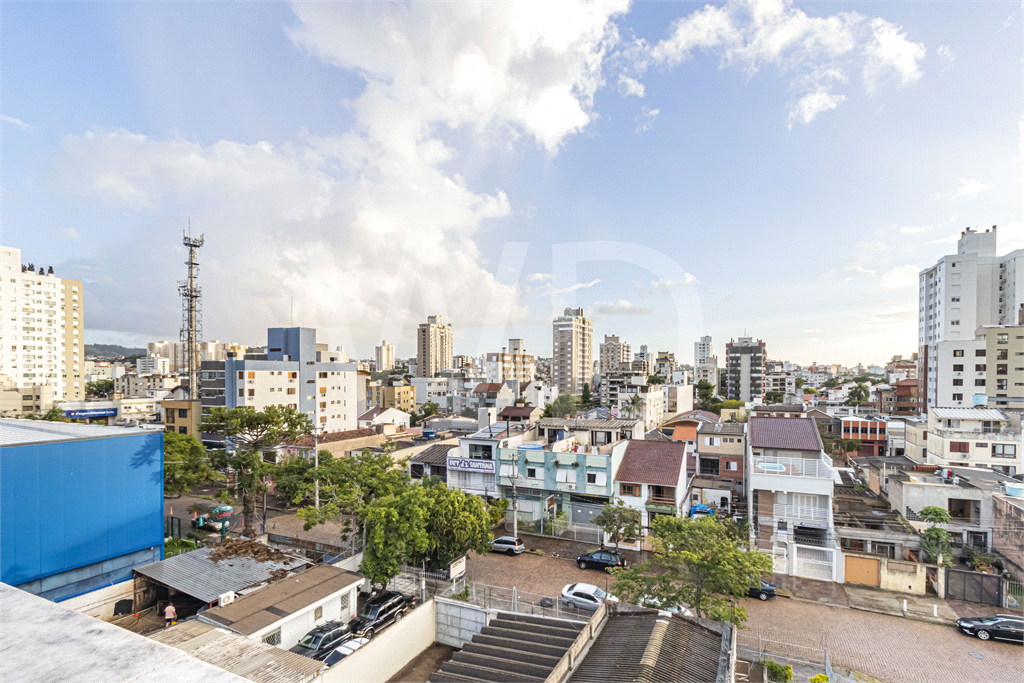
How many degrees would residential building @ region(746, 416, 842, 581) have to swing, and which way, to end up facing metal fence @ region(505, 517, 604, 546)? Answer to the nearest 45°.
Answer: approximately 90° to its right

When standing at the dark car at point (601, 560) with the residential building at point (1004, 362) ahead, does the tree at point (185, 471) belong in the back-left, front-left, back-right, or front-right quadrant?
back-left

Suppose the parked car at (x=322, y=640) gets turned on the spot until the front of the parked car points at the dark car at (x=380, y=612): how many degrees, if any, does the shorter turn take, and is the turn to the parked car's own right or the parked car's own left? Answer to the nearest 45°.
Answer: approximately 180°

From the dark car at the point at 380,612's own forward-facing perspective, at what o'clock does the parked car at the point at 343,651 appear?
The parked car is roughly at 11 o'clock from the dark car.

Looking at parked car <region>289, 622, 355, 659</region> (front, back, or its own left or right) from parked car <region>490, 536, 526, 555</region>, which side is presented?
back

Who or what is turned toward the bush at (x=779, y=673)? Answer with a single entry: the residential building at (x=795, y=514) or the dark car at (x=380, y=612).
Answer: the residential building

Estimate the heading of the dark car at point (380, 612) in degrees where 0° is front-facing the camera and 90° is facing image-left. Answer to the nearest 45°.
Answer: approximately 45°

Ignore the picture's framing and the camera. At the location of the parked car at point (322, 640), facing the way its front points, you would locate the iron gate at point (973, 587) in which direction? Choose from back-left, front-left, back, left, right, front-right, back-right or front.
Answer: back-left

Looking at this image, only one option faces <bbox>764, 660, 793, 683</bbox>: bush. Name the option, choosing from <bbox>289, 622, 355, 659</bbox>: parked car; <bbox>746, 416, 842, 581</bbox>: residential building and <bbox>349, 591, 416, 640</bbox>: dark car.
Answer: the residential building

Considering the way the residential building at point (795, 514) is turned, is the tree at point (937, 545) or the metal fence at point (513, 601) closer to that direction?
the metal fence

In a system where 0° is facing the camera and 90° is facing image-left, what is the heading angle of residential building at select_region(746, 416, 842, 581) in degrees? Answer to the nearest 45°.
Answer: approximately 0°
